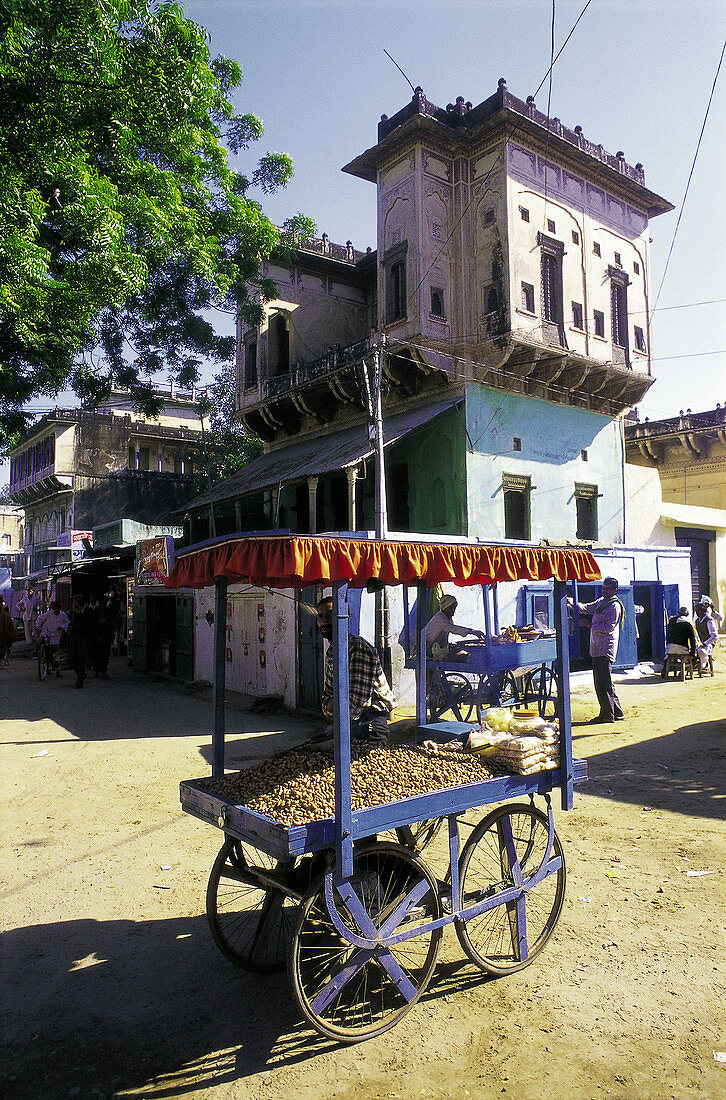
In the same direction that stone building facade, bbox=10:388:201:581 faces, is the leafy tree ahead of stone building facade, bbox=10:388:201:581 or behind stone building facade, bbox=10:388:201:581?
ahead

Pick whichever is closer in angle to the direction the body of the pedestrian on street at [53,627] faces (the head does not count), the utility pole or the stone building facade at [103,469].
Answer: the utility pole

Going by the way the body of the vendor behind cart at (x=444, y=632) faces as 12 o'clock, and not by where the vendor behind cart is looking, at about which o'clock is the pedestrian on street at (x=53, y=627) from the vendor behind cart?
The pedestrian on street is roughly at 7 o'clock from the vendor behind cart.

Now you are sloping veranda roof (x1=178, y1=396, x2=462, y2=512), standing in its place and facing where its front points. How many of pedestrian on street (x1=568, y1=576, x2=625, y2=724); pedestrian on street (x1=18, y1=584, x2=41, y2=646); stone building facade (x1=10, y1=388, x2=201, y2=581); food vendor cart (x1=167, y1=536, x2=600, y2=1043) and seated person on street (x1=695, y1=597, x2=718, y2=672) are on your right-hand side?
2

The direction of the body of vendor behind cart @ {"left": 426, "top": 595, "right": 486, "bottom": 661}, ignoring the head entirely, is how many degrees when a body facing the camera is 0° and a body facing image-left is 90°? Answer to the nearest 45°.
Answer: approximately 270°

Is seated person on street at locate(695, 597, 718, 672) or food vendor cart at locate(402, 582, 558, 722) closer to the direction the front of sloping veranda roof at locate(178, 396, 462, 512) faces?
the food vendor cart

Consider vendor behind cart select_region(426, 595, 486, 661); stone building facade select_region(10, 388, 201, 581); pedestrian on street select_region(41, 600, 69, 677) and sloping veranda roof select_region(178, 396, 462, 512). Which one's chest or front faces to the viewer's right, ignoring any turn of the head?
the vendor behind cart

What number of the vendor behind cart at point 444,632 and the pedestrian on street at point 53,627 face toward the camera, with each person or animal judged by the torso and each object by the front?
1

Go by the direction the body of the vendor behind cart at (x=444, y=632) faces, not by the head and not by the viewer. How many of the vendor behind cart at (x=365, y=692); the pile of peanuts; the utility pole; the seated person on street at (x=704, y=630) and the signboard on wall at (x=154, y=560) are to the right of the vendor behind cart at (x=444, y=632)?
2

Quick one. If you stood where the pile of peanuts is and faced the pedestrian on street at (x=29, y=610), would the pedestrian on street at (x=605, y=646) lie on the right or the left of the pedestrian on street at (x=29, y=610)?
right

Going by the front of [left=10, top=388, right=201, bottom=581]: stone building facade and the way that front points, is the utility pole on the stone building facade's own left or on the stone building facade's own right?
on the stone building facade's own left
